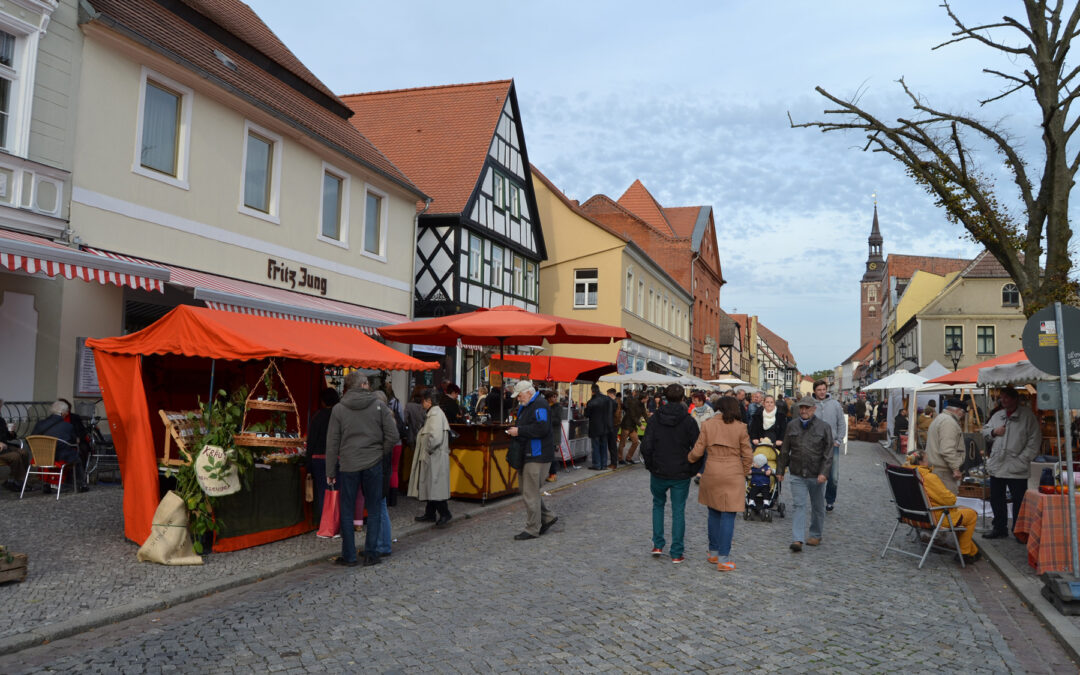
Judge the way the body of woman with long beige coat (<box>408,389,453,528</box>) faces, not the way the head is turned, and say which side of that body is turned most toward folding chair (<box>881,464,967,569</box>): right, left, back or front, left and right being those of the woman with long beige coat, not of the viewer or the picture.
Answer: back

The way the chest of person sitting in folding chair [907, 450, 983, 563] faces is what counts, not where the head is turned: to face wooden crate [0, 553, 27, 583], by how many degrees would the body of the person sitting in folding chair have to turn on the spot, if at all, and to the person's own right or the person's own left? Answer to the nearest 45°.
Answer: approximately 135° to the person's own right

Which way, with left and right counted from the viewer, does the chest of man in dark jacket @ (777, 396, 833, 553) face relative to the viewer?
facing the viewer and to the left of the viewer

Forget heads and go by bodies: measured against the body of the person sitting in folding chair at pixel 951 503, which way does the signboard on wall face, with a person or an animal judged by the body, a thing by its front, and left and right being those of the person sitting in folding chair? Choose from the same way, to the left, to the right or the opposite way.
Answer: the same way

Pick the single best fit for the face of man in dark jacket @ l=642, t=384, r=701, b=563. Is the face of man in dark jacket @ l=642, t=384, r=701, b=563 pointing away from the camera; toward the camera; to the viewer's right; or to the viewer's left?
away from the camera

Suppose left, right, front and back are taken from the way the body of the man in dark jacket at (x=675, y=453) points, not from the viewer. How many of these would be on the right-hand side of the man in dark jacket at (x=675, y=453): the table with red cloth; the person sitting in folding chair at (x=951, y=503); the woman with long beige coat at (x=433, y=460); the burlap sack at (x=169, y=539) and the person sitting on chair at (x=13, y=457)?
2

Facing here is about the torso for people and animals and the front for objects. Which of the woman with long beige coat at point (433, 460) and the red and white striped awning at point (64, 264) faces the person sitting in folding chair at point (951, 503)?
the red and white striped awning

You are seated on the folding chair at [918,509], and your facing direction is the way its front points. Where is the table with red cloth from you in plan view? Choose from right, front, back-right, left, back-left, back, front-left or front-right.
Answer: front-right

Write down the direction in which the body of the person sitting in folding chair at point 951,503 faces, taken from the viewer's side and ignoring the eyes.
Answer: to the viewer's right

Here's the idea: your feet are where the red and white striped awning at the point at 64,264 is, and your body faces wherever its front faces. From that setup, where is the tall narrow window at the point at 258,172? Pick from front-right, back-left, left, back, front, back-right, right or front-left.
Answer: left

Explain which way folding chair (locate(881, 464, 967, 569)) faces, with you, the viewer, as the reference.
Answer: facing away from the viewer and to the right of the viewer

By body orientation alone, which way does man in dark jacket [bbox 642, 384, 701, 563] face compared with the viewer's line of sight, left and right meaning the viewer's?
facing away from the viewer

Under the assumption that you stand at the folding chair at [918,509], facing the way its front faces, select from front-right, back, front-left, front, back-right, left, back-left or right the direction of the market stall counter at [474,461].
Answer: back-left

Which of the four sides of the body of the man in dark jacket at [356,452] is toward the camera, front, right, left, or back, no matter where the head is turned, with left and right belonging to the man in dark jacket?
back

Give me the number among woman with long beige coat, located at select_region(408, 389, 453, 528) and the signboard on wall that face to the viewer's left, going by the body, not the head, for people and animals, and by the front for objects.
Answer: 1

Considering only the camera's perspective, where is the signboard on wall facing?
facing the viewer and to the right of the viewer

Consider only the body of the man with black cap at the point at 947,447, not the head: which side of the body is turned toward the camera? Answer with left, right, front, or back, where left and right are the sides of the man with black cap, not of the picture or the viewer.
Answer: right
